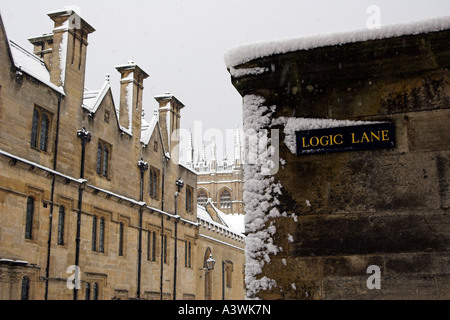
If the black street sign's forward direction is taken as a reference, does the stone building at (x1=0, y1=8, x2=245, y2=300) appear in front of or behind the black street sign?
behind

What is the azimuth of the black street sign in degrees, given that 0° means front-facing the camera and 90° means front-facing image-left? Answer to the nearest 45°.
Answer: approximately 0°

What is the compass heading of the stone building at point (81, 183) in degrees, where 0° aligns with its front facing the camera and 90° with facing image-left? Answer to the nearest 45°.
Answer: approximately 315°

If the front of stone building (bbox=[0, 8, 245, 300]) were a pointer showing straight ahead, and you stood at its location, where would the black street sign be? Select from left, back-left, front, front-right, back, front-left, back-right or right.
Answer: front-right
